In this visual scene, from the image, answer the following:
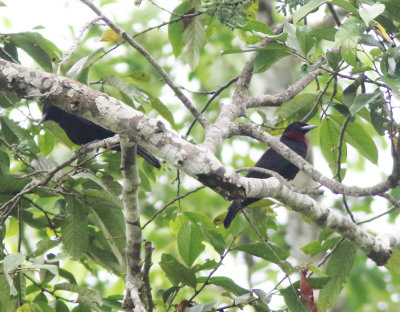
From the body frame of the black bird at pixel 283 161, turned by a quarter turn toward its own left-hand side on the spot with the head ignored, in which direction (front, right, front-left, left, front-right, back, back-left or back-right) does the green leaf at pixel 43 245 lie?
back-left

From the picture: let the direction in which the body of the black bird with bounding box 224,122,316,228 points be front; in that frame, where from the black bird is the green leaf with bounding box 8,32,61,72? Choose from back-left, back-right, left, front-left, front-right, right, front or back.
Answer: back-right

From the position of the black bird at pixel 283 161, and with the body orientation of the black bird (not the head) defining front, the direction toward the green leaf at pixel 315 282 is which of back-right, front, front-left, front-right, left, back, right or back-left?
right

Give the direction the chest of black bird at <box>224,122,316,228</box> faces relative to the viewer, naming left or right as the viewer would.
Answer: facing to the right of the viewer

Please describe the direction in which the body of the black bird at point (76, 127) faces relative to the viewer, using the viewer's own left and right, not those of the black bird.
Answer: facing to the left of the viewer

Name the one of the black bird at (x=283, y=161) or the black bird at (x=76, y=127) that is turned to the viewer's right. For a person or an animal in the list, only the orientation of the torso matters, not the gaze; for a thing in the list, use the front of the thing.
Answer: the black bird at (x=283, y=161)

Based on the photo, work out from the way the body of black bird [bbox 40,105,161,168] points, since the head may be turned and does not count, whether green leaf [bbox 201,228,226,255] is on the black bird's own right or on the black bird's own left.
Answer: on the black bird's own left

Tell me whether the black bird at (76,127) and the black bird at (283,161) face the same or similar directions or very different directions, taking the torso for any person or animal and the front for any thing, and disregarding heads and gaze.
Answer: very different directions

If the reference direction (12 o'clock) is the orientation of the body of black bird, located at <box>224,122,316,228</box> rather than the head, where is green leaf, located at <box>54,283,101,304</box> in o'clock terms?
The green leaf is roughly at 4 o'clock from the black bird.

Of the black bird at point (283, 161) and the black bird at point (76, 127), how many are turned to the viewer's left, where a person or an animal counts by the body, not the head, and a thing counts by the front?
1

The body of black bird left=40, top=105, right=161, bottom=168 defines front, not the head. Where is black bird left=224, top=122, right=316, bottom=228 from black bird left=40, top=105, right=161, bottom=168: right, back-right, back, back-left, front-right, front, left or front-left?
back

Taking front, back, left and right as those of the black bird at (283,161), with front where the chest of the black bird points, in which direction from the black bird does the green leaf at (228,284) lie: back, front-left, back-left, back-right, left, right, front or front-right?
right

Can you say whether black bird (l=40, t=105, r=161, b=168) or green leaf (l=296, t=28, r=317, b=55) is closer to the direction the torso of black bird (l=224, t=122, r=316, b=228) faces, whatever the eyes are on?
the green leaf
